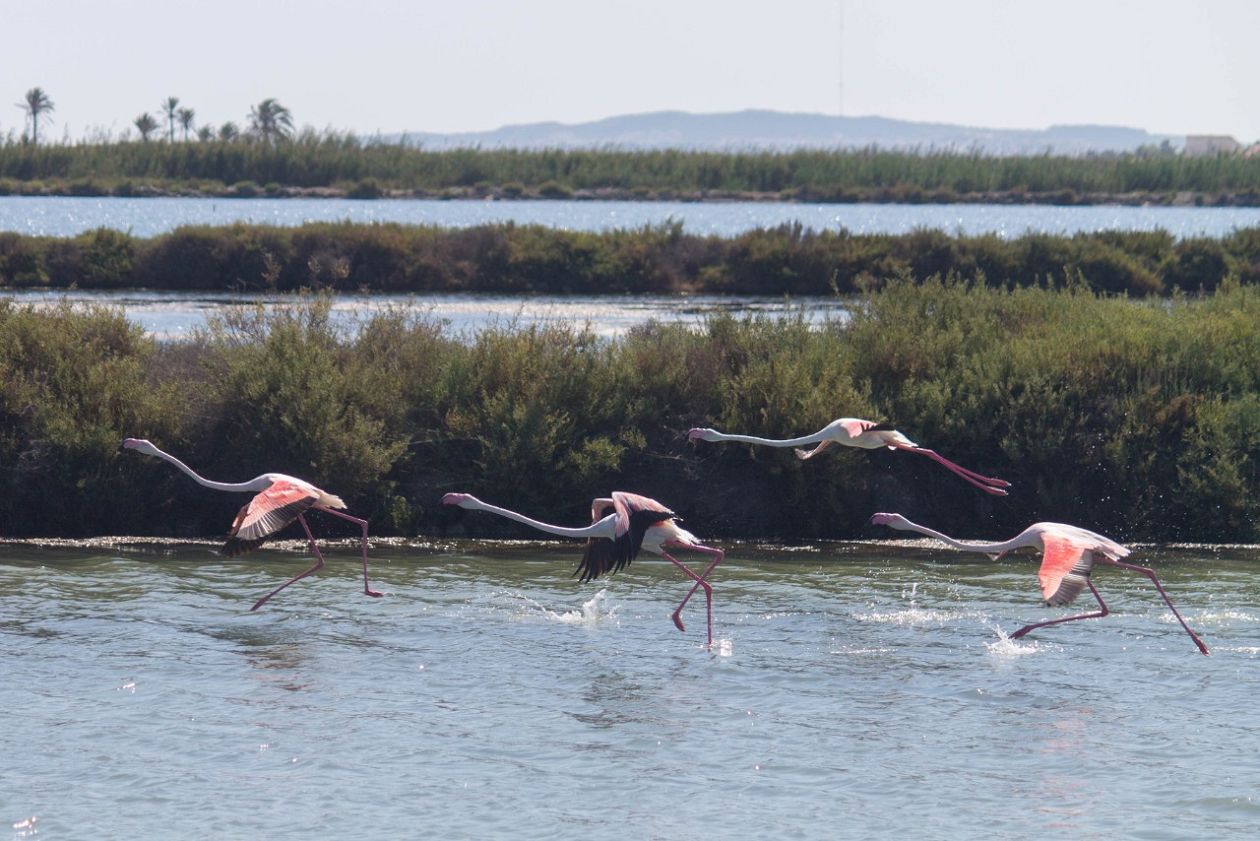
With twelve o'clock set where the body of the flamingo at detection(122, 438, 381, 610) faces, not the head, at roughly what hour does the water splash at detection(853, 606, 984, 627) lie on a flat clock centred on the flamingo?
The water splash is roughly at 6 o'clock from the flamingo.

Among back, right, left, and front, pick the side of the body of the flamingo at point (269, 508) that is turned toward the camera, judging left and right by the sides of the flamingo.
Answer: left

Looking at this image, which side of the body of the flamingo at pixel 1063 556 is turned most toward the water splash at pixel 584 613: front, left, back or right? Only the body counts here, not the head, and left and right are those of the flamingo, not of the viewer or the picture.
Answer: front

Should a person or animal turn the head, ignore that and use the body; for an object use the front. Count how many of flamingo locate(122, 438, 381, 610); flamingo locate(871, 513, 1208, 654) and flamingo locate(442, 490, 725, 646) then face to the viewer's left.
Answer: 3

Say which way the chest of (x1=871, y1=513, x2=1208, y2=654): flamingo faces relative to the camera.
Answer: to the viewer's left

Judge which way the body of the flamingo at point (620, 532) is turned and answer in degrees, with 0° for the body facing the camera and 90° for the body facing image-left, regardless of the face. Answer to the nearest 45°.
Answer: approximately 90°

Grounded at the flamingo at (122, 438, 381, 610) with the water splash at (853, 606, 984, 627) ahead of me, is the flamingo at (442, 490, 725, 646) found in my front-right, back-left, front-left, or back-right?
front-right

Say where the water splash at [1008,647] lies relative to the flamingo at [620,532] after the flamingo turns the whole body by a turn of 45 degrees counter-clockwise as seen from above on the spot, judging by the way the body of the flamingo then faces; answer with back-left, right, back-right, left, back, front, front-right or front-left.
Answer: back-left

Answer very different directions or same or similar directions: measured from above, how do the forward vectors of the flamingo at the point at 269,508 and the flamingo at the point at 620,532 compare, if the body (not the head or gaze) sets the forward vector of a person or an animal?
same or similar directions

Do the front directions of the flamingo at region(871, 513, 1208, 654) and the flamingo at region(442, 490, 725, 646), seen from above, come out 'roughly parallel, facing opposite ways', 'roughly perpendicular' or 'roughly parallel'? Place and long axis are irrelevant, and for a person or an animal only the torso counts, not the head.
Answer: roughly parallel

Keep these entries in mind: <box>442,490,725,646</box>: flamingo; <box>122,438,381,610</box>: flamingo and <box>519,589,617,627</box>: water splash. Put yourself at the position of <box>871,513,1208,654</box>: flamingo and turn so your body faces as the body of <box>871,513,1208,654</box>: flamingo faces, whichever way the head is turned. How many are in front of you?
3

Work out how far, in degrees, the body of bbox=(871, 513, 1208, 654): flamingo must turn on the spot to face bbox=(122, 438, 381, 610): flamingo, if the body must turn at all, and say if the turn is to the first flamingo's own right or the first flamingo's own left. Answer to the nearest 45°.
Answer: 0° — it already faces it
